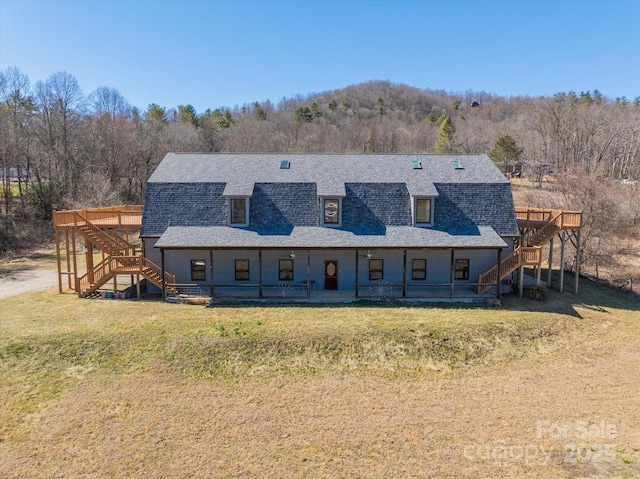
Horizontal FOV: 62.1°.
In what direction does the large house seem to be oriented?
toward the camera
